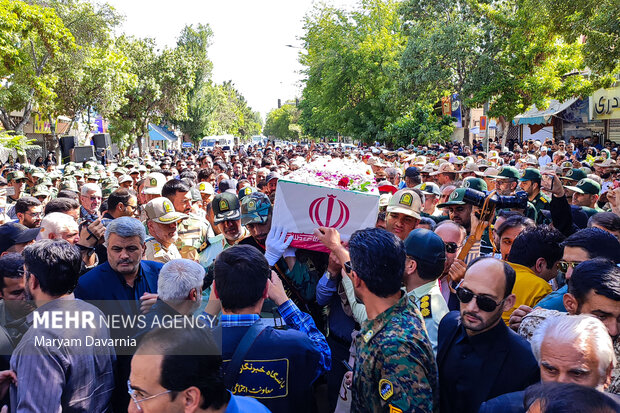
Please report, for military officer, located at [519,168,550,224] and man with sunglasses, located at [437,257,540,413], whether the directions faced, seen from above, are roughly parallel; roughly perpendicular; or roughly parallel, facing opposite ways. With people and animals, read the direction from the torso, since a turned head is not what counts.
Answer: roughly parallel

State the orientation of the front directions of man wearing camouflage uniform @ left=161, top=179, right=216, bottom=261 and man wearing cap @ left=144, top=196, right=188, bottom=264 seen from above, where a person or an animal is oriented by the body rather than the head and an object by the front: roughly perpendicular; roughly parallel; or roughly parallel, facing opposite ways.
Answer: roughly parallel

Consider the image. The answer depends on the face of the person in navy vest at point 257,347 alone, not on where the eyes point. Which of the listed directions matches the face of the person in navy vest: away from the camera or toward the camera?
away from the camera

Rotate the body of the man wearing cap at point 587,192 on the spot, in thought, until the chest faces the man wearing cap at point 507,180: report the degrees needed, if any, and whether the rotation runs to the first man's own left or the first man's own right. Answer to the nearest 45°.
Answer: approximately 45° to the first man's own right

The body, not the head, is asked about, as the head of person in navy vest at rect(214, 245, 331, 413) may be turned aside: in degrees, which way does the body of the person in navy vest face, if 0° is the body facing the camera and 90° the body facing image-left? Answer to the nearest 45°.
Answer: approximately 180°

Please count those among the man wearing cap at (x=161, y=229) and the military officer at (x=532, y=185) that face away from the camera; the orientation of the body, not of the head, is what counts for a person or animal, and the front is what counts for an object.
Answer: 0

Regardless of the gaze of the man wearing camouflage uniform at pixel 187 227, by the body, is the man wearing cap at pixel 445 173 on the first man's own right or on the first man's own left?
on the first man's own left

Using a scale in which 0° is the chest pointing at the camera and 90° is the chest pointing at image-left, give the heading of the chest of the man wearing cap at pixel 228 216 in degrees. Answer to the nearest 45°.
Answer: approximately 0°

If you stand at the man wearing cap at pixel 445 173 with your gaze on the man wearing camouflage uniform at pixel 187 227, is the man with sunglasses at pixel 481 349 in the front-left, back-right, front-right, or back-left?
front-left

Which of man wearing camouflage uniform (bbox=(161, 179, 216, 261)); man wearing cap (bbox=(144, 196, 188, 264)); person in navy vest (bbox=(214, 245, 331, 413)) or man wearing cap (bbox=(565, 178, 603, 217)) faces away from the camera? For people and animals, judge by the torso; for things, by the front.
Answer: the person in navy vest

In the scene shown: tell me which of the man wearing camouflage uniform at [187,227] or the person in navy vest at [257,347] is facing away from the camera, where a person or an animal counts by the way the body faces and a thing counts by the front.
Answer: the person in navy vest

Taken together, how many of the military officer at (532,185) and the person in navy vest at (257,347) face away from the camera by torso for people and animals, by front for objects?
1

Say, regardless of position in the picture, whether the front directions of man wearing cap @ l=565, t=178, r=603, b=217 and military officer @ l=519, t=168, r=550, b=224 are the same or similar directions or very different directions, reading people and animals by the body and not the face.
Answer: same or similar directions

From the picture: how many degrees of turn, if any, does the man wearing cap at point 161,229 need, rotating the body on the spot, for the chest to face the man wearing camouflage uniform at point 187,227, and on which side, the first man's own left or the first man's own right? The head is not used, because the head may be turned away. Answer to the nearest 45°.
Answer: approximately 135° to the first man's own left

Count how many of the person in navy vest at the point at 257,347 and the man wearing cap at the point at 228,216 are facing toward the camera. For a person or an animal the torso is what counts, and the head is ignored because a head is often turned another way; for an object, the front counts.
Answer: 1

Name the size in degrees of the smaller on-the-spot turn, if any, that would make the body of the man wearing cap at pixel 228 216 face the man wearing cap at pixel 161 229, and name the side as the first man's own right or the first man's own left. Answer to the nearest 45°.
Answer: approximately 135° to the first man's own right

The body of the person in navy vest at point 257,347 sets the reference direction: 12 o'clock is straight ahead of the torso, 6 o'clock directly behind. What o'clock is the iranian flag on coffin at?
The iranian flag on coffin is roughly at 1 o'clock from the person in navy vest.
